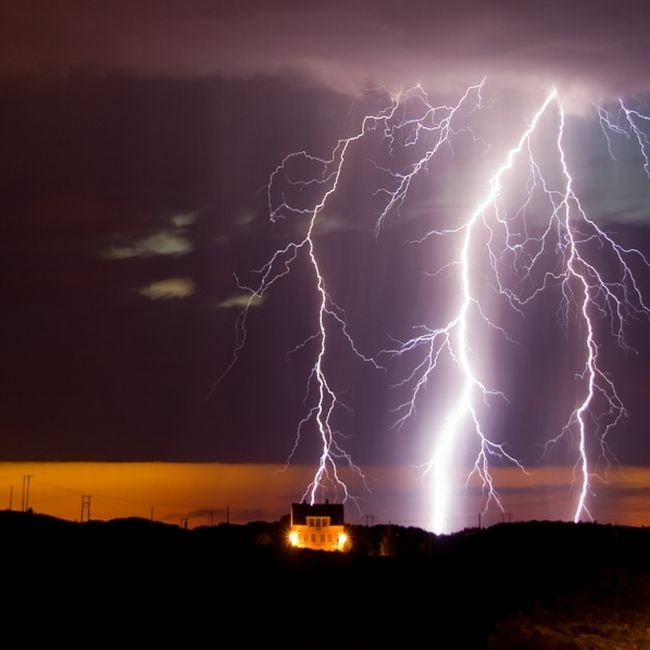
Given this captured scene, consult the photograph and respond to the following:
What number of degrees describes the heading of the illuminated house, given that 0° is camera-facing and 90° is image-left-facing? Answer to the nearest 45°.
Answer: approximately 0°
